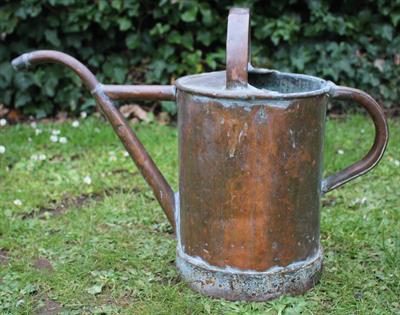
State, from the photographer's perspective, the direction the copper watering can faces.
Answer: facing to the left of the viewer

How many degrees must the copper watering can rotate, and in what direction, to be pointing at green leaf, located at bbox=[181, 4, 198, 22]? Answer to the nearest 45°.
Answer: approximately 90° to its right

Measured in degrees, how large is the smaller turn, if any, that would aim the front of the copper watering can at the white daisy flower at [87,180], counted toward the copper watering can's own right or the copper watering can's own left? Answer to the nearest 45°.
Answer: approximately 45° to the copper watering can's own right

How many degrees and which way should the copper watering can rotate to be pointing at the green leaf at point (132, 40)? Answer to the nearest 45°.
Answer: approximately 90° to its right
